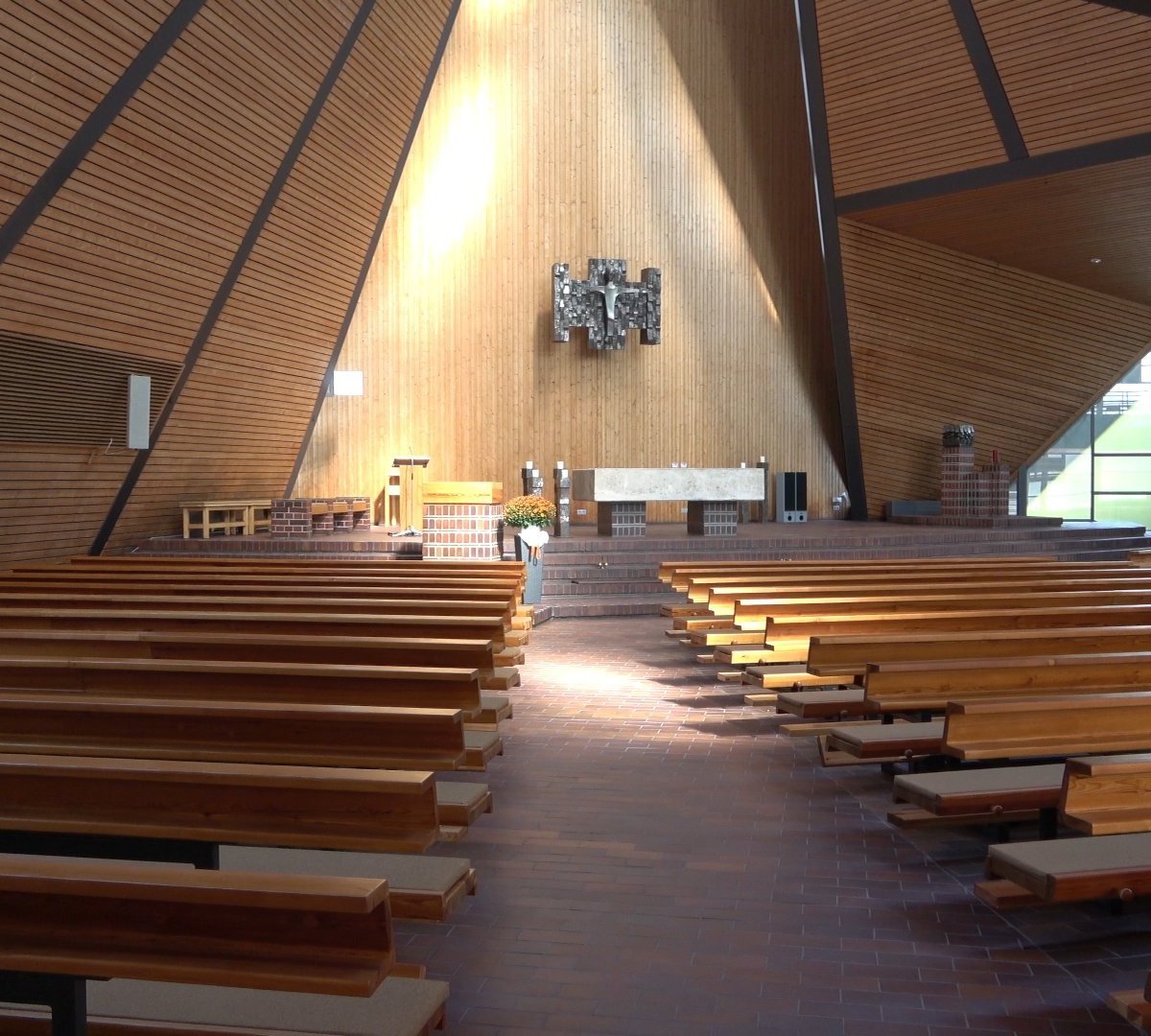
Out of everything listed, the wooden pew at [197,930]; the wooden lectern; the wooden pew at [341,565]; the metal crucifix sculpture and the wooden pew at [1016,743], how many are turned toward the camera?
2

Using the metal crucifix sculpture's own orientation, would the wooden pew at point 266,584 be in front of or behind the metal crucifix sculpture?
in front

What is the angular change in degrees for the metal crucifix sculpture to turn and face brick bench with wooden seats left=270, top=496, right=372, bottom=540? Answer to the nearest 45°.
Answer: approximately 45° to its right

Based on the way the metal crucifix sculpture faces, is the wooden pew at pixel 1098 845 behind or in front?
in front

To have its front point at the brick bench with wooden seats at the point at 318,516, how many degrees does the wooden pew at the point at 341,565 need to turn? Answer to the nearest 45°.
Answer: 0° — it already faces it

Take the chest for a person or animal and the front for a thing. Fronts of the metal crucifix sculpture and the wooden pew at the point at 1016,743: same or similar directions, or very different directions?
very different directions

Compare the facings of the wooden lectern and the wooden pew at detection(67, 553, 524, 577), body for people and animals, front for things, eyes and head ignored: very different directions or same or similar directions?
very different directions

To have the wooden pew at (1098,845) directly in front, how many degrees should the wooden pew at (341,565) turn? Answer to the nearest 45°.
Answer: approximately 180°

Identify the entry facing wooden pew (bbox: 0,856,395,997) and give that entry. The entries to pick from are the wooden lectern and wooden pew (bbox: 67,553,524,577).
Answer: the wooden lectern

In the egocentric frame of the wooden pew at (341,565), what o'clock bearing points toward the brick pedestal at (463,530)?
The brick pedestal is roughly at 1 o'clock from the wooden pew.

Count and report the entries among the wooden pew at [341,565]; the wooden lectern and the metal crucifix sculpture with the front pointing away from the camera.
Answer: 1

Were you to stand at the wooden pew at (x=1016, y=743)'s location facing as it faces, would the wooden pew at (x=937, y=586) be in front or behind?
in front

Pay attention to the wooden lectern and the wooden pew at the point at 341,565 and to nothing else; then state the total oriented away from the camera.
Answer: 1

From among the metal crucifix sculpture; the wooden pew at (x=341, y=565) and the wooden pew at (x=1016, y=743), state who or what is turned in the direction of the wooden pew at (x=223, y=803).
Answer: the metal crucifix sculpture

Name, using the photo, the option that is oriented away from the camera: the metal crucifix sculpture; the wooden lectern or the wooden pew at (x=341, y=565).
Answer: the wooden pew

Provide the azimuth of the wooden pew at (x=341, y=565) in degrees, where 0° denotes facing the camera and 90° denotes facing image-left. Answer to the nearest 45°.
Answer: approximately 180°
